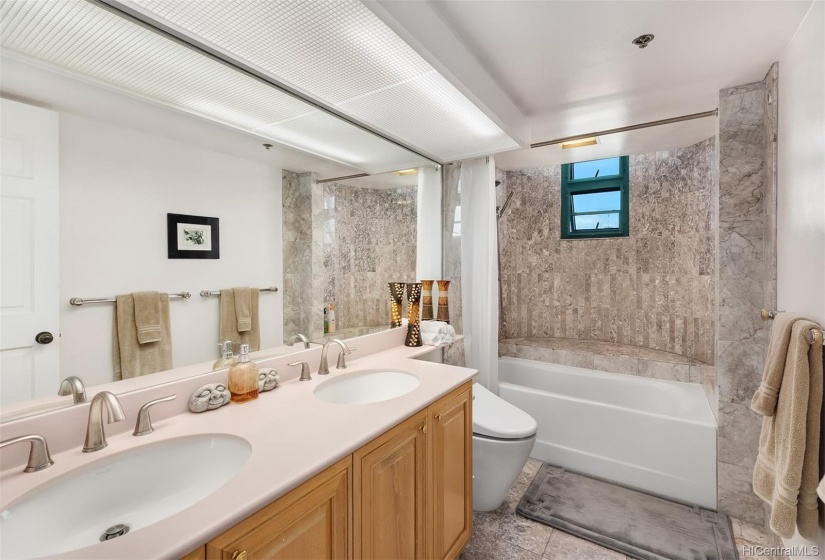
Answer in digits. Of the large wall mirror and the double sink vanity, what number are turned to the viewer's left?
0

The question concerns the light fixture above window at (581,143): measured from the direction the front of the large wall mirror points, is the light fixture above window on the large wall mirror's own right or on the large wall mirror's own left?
on the large wall mirror's own left

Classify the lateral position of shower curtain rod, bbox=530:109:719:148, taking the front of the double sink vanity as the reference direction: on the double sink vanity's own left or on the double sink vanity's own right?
on the double sink vanity's own left

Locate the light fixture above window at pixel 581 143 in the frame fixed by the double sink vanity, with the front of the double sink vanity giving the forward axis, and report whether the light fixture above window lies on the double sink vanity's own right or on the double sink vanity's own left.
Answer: on the double sink vanity's own left

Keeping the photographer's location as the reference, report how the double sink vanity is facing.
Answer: facing the viewer and to the right of the viewer

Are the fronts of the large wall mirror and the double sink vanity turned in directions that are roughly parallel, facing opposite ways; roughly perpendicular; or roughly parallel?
roughly parallel

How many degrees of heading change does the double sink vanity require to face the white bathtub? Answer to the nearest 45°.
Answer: approximately 45° to its left

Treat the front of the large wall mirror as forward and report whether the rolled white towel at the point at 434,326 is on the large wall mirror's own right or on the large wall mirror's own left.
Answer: on the large wall mirror's own left

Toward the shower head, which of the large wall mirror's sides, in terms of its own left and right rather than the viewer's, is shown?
left

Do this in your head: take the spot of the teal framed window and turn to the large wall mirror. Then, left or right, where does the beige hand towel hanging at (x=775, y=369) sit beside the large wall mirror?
left
